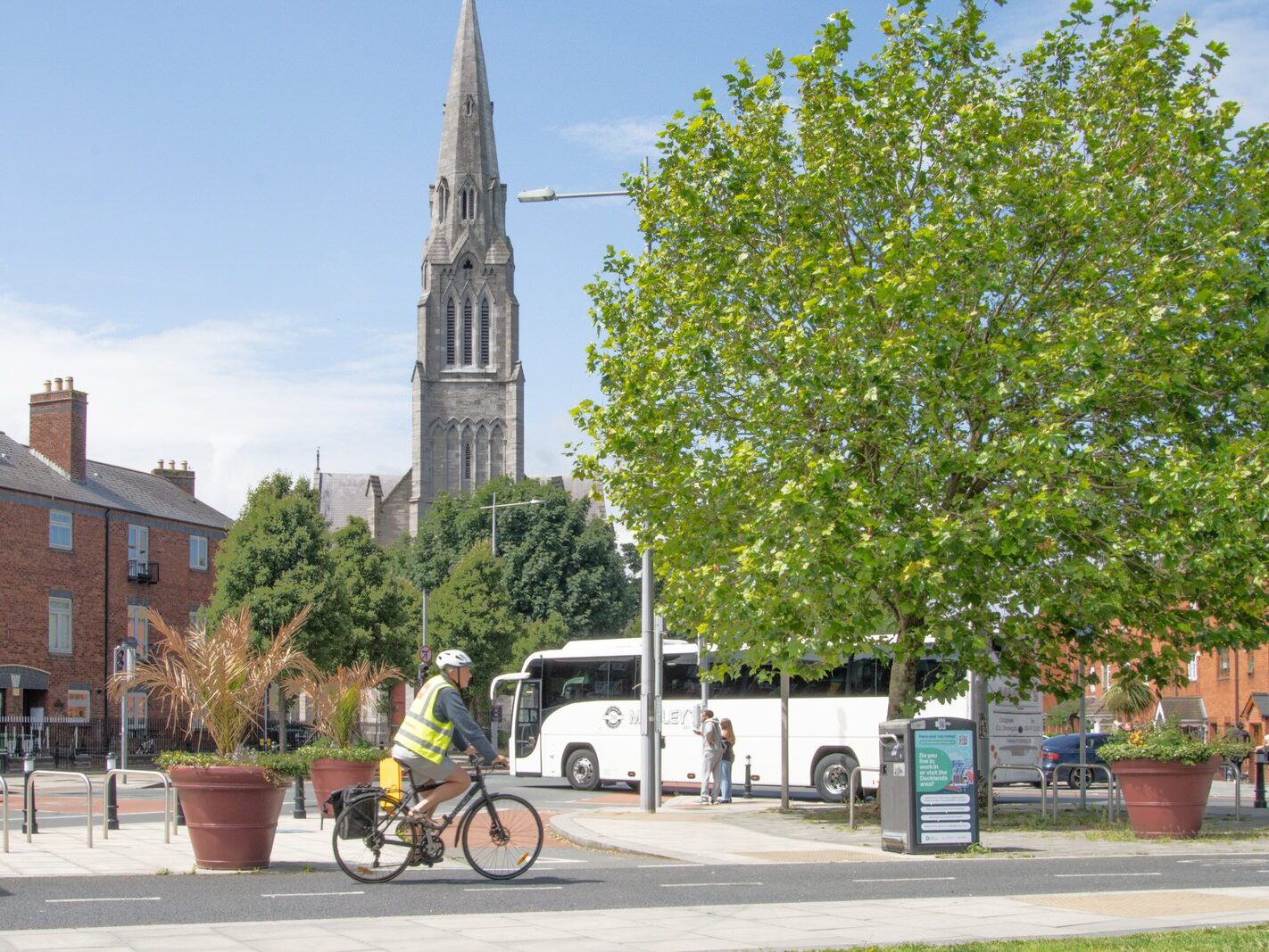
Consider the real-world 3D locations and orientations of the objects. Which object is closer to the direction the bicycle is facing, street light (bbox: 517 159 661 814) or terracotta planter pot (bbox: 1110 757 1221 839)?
the terracotta planter pot

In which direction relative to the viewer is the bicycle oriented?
to the viewer's right

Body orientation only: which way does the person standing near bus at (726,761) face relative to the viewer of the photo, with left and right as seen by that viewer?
facing to the left of the viewer

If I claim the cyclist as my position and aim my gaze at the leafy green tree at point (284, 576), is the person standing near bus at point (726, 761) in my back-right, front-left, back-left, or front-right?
front-right

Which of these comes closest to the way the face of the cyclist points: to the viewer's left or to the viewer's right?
to the viewer's right

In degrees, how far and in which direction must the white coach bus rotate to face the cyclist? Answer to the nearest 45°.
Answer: approximately 135° to its left

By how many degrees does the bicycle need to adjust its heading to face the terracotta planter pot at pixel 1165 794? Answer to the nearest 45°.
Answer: approximately 45° to its left

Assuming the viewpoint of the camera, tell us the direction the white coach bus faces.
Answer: facing away from the viewer and to the left of the viewer

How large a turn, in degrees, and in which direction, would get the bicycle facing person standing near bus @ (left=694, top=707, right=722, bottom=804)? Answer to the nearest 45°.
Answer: approximately 90° to its left

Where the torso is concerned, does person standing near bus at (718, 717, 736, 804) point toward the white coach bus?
no
